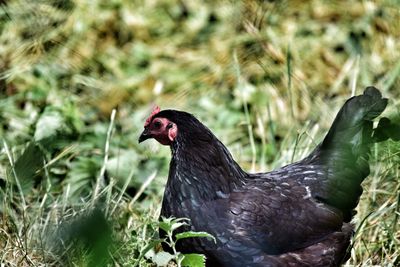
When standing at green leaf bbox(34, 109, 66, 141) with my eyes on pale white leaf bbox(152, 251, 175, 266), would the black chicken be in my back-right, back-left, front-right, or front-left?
front-left

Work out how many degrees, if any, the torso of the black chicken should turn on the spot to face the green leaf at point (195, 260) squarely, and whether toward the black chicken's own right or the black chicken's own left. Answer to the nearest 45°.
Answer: approximately 90° to the black chicken's own left

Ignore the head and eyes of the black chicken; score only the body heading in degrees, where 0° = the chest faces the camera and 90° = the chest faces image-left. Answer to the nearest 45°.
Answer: approximately 90°

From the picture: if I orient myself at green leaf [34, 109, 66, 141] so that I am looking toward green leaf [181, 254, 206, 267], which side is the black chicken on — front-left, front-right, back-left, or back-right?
front-left

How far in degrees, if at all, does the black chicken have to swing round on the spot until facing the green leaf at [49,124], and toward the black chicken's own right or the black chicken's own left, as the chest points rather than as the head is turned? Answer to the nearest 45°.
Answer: approximately 45° to the black chicken's own right

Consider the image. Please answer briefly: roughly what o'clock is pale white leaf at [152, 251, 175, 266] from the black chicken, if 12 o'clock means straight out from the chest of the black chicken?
The pale white leaf is roughly at 10 o'clock from the black chicken.
